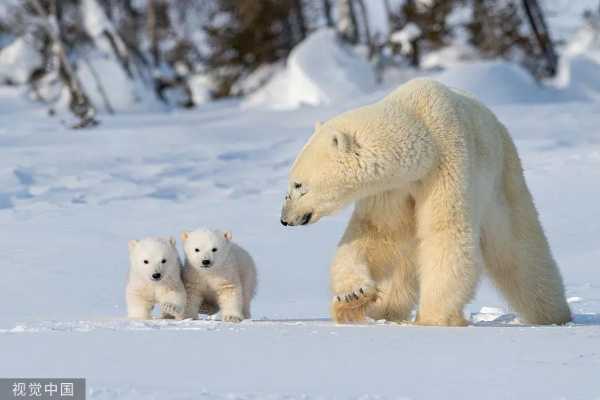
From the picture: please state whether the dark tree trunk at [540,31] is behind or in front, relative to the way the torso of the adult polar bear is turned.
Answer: behind

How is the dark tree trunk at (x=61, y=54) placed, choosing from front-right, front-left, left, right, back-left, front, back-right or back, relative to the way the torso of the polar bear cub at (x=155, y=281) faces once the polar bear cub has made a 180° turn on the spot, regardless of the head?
front

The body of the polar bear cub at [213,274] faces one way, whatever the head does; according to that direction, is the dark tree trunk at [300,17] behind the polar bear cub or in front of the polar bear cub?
behind

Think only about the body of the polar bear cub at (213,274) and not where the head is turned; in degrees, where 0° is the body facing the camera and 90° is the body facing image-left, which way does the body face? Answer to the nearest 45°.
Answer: approximately 45°

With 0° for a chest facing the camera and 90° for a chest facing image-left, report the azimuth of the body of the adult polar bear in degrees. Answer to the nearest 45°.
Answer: approximately 45°

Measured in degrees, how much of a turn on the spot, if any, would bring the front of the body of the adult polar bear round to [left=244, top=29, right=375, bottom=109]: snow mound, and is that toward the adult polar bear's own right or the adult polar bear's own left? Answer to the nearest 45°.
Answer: approximately 135° to the adult polar bear's own right

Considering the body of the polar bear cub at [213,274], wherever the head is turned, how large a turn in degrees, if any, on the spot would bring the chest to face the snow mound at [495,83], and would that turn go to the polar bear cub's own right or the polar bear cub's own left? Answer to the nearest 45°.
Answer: approximately 180°

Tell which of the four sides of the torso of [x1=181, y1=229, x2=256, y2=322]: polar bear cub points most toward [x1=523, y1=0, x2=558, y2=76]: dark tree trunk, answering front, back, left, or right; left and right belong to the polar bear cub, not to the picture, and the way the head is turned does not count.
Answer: back

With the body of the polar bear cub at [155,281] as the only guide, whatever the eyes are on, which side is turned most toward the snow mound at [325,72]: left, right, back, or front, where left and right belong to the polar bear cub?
back

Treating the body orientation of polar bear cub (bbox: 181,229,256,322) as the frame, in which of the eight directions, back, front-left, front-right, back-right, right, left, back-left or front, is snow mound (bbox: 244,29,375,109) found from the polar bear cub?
back-right

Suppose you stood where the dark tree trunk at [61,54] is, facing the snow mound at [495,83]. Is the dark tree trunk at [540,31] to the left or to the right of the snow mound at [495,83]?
left

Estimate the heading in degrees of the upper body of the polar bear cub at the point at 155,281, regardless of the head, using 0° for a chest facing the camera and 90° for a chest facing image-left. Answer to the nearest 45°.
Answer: approximately 0°
